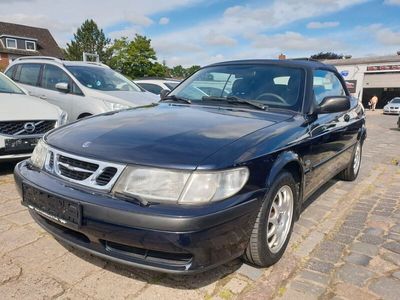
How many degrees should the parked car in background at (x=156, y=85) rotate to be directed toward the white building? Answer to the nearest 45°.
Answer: approximately 90° to its left

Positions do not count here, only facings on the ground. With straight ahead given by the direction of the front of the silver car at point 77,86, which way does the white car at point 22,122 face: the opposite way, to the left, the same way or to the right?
the same way

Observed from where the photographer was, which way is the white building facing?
facing the viewer

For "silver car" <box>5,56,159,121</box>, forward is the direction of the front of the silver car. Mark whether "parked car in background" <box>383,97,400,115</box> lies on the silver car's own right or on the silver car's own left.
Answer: on the silver car's own left

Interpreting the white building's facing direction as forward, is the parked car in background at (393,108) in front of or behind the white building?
in front

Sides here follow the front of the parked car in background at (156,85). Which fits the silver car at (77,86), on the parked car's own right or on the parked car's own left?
on the parked car's own right

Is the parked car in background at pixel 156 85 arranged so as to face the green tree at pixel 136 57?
no

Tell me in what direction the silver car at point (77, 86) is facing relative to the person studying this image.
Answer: facing the viewer and to the right of the viewer

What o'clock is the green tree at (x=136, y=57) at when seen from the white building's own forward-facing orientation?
The green tree is roughly at 3 o'clock from the white building.

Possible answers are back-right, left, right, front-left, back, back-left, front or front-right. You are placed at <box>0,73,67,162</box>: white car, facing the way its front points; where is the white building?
left

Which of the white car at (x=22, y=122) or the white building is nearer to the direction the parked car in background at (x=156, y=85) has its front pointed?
the white car

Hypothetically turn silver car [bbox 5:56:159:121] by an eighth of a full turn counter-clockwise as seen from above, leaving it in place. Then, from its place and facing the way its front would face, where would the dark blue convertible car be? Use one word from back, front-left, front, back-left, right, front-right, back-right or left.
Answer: right

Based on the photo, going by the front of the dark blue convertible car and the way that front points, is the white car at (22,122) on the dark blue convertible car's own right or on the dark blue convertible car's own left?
on the dark blue convertible car's own right

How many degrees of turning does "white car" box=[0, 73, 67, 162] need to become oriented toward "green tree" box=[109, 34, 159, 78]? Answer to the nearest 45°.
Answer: approximately 135° to its left

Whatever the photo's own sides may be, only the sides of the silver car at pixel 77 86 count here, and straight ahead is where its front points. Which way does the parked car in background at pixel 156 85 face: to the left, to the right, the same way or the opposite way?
the same way

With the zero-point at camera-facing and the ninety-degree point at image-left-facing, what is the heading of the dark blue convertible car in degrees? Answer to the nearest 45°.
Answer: approximately 45°
